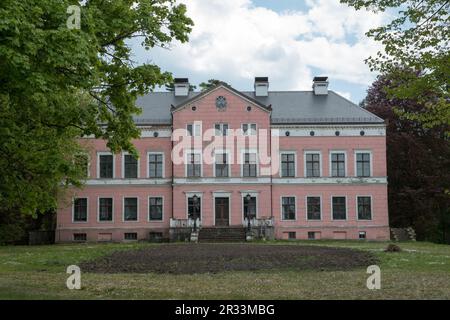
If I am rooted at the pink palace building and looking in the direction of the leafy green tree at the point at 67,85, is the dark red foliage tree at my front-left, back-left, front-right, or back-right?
back-left

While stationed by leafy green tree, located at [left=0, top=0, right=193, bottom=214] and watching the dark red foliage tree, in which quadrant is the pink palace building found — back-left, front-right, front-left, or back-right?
front-left

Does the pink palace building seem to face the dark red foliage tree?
no

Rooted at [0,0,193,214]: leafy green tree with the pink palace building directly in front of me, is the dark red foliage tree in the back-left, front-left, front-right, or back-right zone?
front-right

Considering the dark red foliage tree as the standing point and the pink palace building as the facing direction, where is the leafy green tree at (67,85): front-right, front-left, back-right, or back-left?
front-left

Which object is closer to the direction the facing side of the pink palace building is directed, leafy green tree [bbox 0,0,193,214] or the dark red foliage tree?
the leafy green tree

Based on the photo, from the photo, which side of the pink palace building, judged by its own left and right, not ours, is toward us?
front

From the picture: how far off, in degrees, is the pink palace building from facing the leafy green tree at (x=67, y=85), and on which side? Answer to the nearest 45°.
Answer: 0° — it already faces it

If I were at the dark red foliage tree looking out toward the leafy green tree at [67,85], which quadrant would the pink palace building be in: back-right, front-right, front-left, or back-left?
front-right
